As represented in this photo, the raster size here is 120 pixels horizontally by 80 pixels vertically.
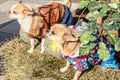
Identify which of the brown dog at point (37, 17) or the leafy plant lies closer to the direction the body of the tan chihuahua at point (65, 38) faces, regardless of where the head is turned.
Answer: the brown dog

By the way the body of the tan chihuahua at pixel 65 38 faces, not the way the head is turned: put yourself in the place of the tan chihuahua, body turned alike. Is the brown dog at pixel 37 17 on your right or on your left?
on your right

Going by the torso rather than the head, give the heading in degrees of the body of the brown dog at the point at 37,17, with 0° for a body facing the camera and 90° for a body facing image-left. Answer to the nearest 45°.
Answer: approximately 90°

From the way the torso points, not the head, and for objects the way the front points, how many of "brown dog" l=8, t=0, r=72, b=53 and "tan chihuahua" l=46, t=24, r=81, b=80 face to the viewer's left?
2

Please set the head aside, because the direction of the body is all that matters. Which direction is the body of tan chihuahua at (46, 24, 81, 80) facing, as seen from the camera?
to the viewer's left
